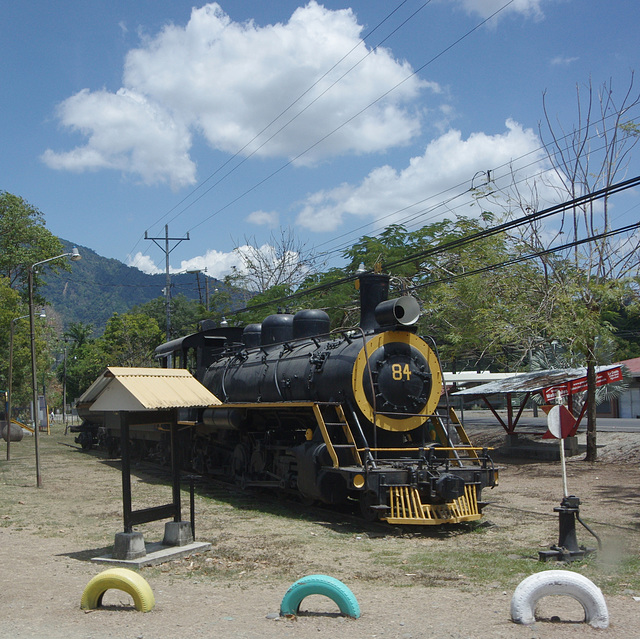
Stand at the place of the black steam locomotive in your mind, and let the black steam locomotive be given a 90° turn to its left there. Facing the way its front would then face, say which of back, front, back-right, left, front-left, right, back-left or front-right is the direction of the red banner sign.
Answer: front

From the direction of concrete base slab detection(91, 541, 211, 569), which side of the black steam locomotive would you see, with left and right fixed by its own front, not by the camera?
right

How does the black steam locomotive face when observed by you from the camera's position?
facing the viewer and to the right of the viewer

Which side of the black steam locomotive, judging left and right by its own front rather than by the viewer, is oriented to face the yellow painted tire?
right

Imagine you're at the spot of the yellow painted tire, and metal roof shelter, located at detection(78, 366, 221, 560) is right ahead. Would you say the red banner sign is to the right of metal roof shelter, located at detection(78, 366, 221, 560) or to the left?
right

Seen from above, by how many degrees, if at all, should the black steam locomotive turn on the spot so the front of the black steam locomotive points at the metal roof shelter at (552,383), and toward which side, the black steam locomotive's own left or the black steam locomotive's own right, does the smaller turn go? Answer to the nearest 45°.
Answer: approximately 90° to the black steam locomotive's own left

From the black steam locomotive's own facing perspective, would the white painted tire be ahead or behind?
ahead
